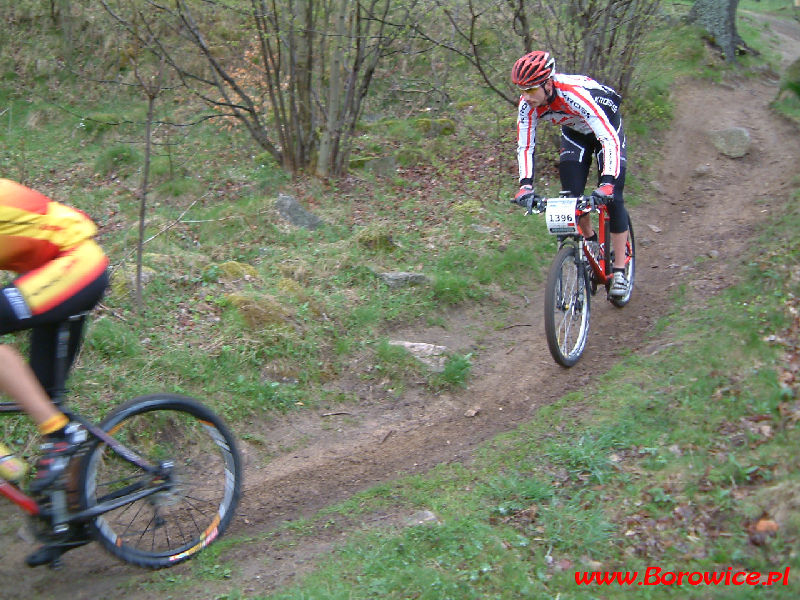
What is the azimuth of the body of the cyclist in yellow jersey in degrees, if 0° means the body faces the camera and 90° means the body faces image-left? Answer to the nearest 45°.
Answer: approximately 90°

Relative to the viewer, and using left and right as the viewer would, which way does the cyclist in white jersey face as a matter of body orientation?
facing the viewer and to the left of the viewer

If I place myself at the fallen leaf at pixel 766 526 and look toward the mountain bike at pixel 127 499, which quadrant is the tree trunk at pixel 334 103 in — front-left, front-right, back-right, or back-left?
front-right

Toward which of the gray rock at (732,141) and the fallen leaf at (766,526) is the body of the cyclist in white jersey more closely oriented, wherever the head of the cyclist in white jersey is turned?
the fallen leaf

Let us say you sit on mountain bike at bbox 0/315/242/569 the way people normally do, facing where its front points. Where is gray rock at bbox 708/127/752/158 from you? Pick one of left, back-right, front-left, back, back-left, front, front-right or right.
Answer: back-right

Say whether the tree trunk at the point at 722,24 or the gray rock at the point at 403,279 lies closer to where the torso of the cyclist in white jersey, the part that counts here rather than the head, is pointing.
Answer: the gray rock

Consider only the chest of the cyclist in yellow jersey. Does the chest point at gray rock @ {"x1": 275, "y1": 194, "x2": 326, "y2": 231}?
no

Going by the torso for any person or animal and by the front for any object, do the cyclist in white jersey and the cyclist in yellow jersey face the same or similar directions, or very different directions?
same or similar directions

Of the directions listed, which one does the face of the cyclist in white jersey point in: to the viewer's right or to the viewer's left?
to the viewer's left

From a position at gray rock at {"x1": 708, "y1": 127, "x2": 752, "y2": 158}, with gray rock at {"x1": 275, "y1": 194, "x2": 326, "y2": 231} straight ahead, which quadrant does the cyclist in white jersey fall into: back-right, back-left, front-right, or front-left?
front-left

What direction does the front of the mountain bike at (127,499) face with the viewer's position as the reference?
facing to the left of the viewer

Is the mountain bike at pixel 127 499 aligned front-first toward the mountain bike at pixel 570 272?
no

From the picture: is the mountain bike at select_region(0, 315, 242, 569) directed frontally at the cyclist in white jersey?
no

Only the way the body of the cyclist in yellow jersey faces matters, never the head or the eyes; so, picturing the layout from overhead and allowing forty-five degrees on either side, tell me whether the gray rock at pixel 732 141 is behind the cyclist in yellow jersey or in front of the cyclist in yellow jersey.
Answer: behind
